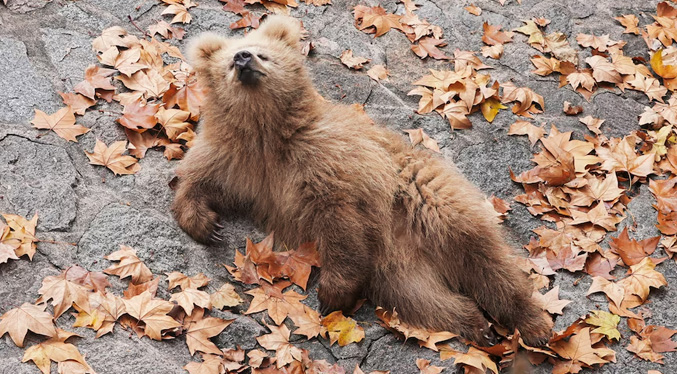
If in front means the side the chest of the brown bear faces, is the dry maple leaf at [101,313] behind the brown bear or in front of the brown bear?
in front
